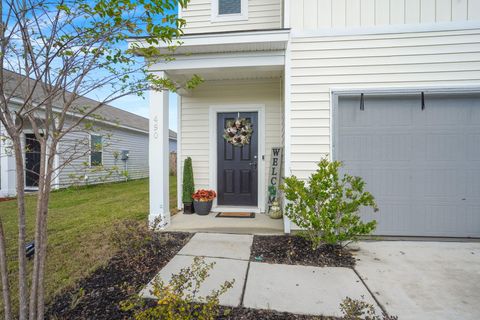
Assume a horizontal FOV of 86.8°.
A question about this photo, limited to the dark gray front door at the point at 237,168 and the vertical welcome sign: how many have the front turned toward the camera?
2

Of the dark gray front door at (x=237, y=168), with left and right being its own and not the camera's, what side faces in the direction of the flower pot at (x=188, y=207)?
right

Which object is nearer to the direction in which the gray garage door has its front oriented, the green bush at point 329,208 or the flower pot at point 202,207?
the green bush

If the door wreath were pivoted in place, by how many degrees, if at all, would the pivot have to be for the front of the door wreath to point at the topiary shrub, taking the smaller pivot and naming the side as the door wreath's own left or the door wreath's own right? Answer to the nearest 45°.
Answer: approximately 90° to the door wreath's own right

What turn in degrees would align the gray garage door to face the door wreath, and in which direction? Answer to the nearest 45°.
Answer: approximately 90° to its right

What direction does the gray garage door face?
toward the camera

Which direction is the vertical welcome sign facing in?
toward the camera

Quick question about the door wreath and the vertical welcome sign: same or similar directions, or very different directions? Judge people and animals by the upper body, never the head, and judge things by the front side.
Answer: same or similar directions

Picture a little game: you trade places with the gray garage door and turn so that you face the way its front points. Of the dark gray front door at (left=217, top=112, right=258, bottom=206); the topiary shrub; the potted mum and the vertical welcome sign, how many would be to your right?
4

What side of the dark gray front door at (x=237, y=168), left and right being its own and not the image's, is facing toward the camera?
front

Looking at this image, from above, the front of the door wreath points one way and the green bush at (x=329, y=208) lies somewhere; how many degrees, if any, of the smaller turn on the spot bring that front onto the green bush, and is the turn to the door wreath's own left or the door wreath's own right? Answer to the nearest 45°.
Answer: approximately 45° to the door wreath's own left

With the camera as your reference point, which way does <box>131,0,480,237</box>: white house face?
facing the viewer

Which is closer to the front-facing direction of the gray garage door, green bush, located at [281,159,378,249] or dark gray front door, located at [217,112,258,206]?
the green bush
